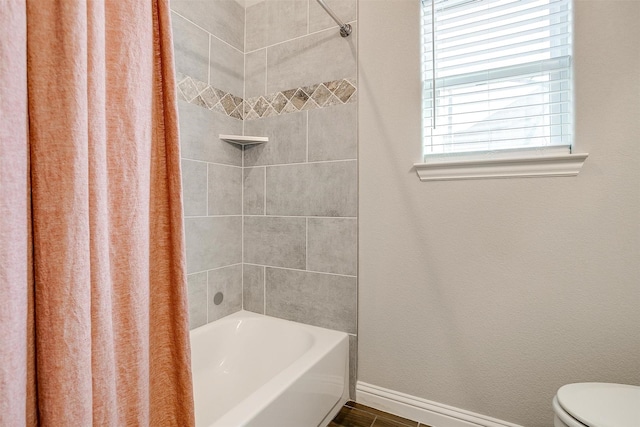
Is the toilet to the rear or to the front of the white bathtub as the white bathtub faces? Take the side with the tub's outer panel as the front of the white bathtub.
to the front

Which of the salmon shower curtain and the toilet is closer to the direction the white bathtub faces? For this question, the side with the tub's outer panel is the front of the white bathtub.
the toilet

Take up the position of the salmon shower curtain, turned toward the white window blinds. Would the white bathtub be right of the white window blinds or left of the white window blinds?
left

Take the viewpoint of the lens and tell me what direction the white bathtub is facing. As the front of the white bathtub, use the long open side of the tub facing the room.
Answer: facing the viewer and to the right of the viewer

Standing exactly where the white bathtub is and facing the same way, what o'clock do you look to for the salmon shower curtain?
The salmon shower curtain is roughly at 2 o'clock from the white bathtub.
